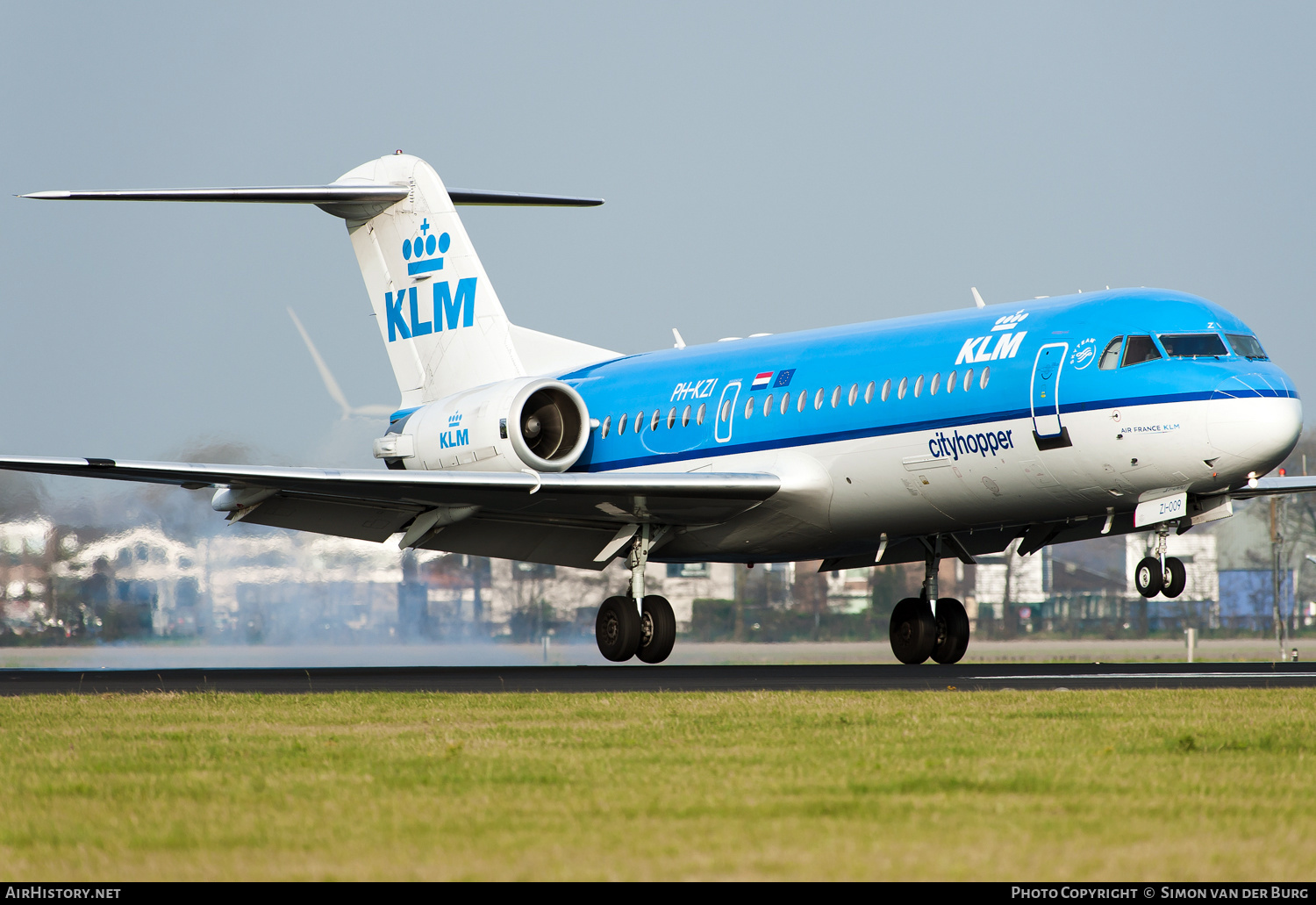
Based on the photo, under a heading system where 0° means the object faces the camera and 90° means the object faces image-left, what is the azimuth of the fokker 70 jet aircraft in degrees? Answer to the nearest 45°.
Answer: approximately 315°
